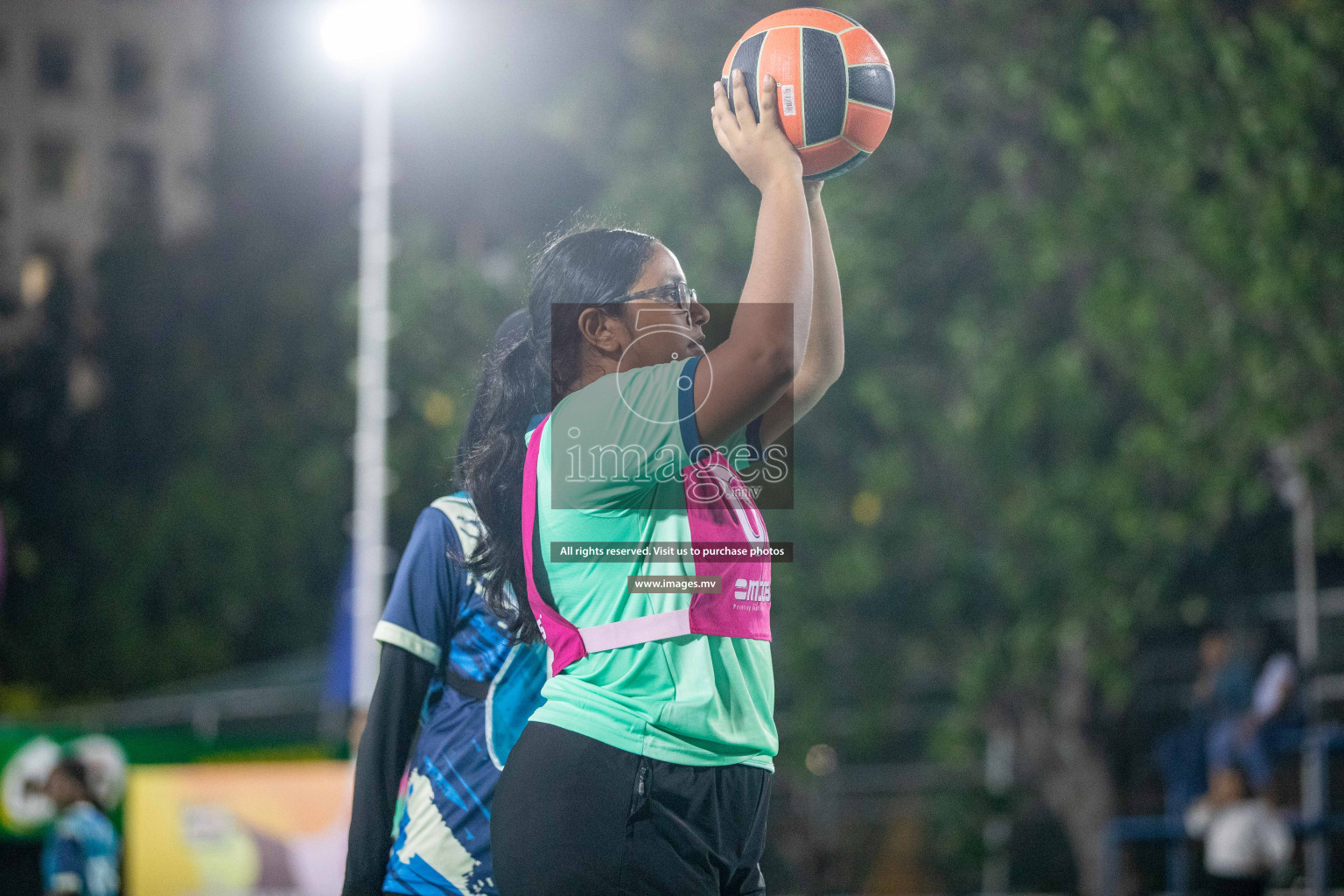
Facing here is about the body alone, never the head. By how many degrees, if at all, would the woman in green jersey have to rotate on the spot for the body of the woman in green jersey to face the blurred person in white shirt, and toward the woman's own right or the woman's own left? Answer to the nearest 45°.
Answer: approximately 45° to the woman's own left

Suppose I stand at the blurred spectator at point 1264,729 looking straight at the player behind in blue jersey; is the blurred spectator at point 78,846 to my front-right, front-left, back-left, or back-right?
front-right

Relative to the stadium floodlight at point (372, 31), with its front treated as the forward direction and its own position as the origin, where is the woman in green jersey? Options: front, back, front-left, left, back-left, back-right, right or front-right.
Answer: front

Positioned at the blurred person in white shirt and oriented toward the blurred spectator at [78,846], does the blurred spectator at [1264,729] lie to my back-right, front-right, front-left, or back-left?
back-right

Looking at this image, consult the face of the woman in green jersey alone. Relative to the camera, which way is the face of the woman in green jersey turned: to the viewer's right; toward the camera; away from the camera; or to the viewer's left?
to the viewer's right

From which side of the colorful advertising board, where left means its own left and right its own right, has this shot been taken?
front

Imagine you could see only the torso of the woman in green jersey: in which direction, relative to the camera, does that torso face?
to the viewer's right

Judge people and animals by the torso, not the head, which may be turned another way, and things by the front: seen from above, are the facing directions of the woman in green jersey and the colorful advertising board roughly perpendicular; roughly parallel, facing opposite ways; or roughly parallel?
roughly perpendicular

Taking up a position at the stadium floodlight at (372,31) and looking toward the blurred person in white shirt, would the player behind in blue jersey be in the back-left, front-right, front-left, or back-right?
front-right
